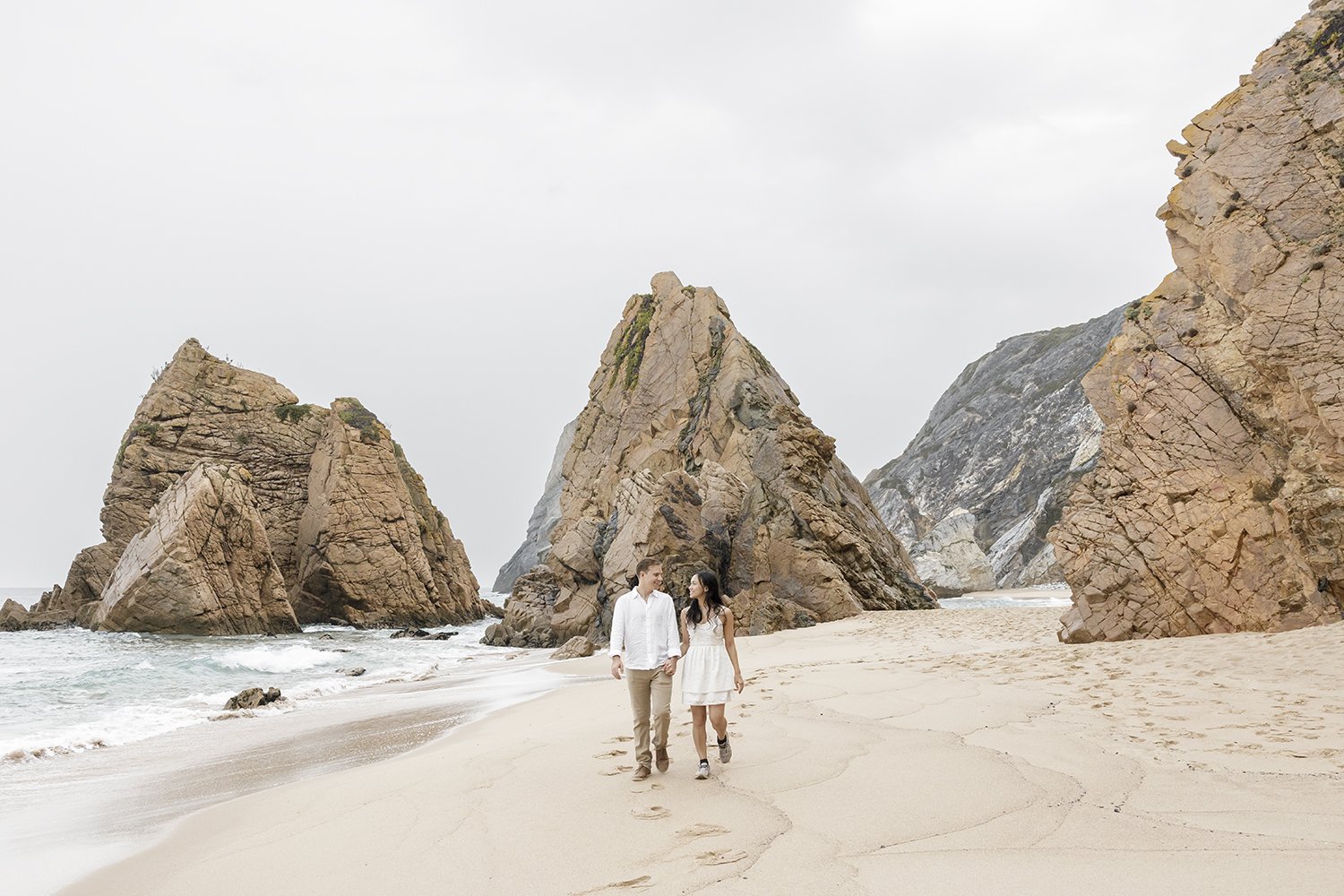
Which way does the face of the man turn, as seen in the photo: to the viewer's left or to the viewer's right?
to the viewer's right

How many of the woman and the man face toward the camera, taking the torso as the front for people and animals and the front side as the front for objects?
2

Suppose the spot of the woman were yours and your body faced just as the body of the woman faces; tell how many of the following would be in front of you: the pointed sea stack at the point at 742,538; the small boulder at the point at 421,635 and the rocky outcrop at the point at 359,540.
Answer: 0

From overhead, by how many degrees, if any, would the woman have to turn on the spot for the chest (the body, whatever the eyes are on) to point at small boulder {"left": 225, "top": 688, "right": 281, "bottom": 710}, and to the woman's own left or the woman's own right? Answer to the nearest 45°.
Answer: approximately 135° to the woman's own right

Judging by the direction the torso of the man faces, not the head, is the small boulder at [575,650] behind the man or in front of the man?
behind

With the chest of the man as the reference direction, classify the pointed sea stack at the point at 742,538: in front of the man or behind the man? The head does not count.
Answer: behind

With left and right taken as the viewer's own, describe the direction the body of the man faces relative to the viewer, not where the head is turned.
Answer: facing the viewer

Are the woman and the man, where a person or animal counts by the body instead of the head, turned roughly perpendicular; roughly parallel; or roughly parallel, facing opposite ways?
roughly parallel

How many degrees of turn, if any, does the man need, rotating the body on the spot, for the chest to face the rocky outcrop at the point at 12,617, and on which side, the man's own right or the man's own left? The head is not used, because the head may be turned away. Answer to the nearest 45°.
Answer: approximately 135° to the man's own right

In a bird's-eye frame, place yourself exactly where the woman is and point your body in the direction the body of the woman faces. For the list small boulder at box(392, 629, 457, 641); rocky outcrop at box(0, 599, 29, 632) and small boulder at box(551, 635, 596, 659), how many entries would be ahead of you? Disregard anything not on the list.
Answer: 0

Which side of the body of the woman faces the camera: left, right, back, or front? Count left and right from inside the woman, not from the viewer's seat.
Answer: front
